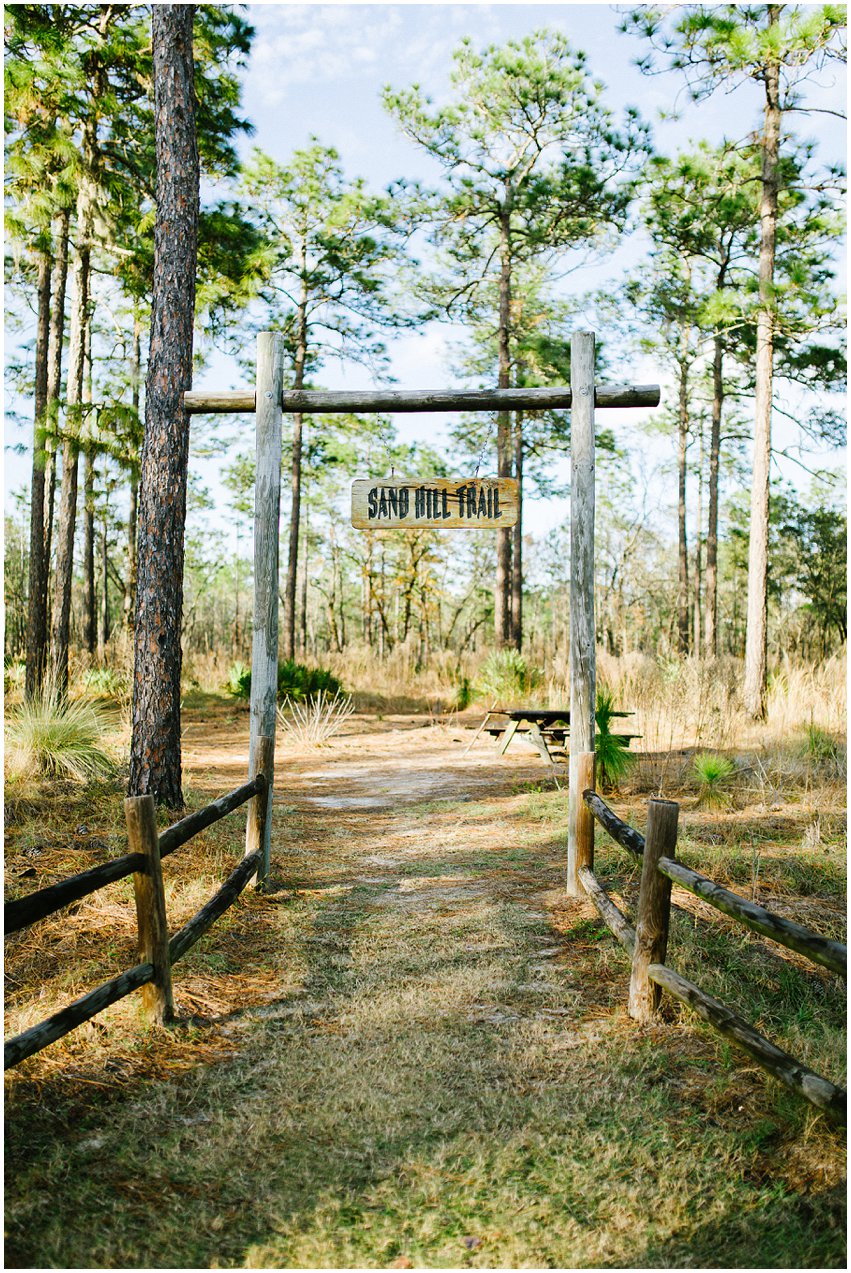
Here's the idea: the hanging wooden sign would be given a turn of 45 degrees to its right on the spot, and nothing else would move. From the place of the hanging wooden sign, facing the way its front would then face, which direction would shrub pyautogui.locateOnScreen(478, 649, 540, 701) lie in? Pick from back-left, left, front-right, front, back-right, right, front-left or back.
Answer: back-right

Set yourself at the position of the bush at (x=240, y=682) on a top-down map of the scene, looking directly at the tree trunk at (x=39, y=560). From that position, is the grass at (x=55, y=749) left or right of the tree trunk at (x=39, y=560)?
left

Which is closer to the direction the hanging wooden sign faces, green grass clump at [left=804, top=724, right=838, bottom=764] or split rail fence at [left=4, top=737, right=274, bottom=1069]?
the split rail fence

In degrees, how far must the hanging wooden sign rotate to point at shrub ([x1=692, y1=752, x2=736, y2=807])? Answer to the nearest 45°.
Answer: approximately 135° to its left

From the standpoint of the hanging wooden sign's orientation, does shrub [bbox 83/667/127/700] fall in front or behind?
behind

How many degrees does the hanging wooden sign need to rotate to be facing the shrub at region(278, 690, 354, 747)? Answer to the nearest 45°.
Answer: approximately 180°

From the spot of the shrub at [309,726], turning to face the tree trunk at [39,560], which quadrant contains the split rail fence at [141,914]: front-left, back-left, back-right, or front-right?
back-left

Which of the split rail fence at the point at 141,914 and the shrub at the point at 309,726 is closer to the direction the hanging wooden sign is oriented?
the split rail fence

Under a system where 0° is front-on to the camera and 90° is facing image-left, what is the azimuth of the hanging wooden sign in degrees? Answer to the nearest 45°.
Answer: approximately 0°

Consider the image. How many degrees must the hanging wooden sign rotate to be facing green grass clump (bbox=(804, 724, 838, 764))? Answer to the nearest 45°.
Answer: approximately 135° to its left

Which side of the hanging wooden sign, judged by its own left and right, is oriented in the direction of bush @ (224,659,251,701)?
back

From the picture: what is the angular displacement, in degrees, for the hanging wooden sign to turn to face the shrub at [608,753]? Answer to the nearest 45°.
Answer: approximately 135° to its left

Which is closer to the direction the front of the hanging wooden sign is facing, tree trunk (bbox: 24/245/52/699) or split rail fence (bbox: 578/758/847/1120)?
the split rail fence

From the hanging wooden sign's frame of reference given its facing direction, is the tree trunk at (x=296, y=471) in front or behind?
behind

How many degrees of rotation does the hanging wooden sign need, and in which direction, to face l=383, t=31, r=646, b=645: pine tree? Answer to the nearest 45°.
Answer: approximately 180°
